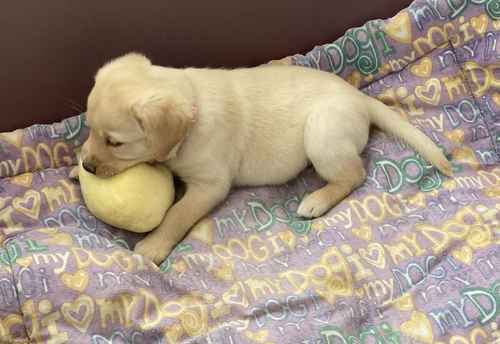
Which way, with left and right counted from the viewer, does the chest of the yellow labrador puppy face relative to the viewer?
facing to the left of the viewer
